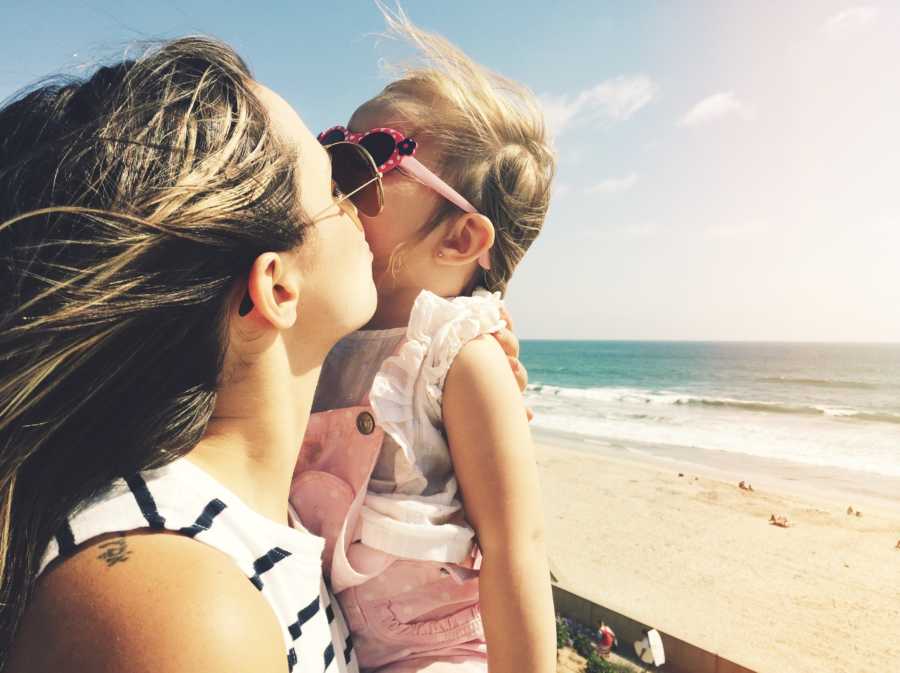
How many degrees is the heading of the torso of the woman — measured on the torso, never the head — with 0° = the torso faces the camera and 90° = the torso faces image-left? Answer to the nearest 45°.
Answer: approximately 270°

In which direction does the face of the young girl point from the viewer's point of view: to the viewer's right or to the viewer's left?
to the viewer's left

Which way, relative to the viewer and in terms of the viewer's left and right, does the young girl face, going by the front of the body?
facing to the left of the viewer

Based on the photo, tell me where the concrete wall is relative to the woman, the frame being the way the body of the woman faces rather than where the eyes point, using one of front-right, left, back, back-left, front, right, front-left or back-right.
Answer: front-left
